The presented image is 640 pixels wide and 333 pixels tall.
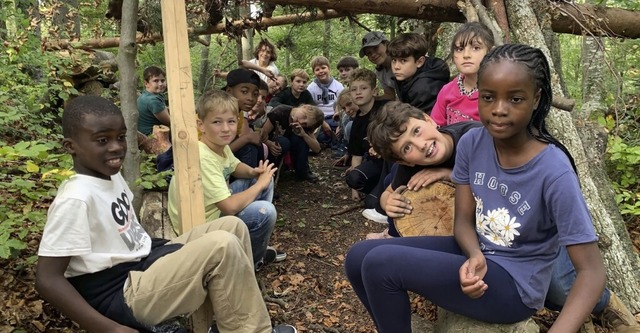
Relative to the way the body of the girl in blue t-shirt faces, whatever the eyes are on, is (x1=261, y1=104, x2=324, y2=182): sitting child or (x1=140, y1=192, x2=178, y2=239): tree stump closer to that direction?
the tree stump

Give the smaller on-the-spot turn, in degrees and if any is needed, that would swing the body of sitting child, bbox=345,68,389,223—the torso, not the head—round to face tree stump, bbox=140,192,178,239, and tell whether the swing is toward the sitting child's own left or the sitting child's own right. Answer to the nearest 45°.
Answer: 0° — they already face it

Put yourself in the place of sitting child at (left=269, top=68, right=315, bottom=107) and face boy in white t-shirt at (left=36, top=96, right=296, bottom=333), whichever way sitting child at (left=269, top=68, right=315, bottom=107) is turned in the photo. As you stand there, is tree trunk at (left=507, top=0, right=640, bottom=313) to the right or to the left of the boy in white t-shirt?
left

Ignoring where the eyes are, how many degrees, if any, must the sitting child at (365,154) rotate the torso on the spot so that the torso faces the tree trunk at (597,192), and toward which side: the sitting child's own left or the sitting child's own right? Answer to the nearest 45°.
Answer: approximately 90° to the sitting child's own left

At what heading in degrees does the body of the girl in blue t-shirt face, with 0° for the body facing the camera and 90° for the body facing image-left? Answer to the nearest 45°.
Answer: approximately 45°

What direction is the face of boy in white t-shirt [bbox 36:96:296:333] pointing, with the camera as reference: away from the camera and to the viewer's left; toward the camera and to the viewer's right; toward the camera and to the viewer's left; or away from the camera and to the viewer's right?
toward the camera and to the viewer's right

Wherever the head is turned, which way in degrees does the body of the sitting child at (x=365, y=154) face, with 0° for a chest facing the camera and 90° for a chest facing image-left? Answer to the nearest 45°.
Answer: approximately 45°
